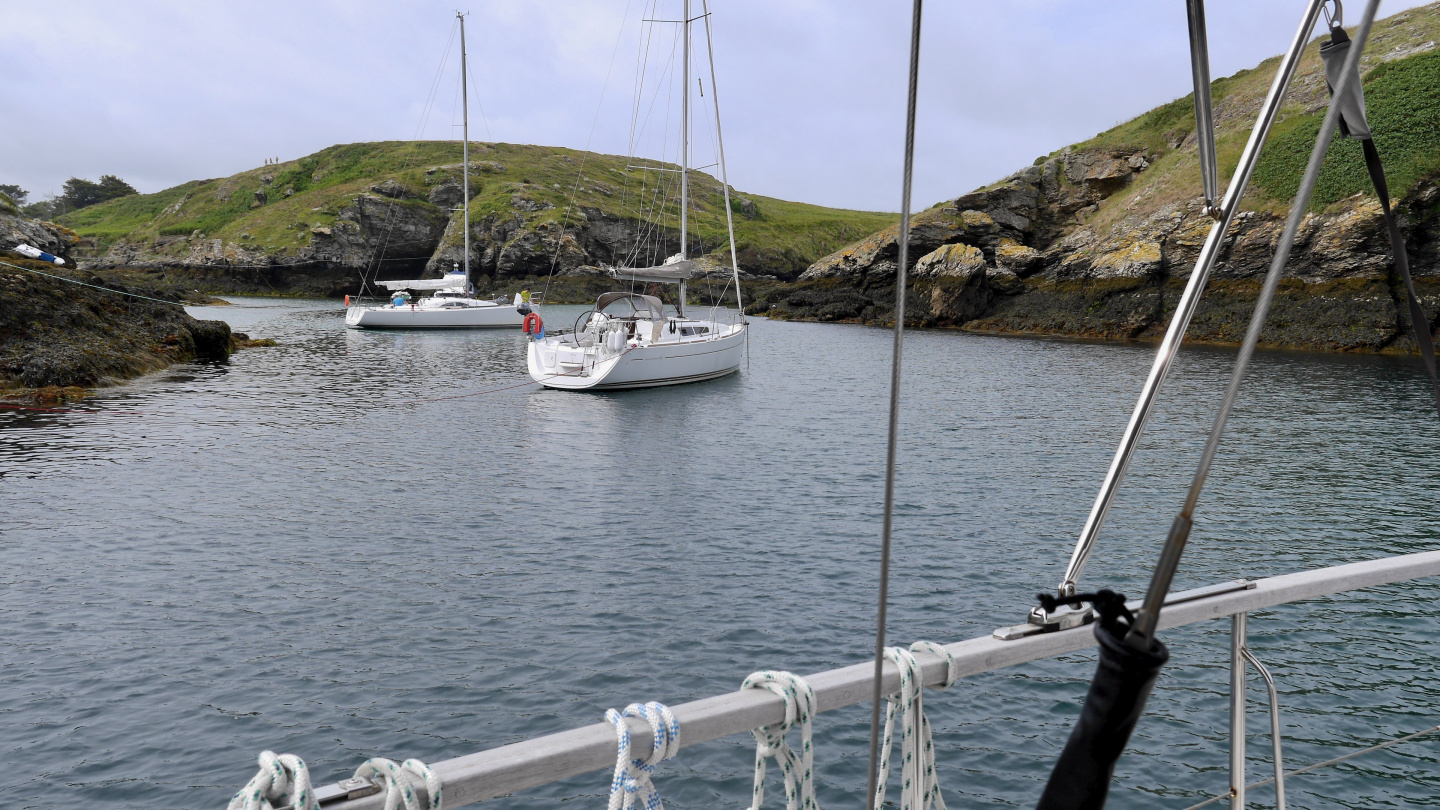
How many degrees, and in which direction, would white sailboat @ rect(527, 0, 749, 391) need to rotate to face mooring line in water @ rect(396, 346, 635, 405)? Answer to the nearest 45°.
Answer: approximately 135° to its left

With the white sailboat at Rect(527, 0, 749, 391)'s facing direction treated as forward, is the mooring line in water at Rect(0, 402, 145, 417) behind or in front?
behind

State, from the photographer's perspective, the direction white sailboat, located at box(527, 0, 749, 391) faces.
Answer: facing away from the viewer and to the right of the viewer

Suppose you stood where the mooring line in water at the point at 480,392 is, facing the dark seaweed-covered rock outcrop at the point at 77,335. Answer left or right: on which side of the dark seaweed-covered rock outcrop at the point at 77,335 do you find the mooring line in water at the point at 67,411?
left

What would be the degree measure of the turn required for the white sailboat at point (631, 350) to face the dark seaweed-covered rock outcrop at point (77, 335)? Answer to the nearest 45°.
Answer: approximately 135° to its left
